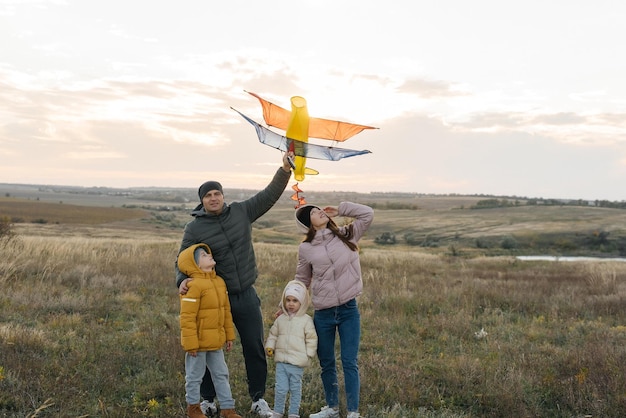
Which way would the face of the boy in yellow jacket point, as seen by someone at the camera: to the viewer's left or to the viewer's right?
to the viewer's right

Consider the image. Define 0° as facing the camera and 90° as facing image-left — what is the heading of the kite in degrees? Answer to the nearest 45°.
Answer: approximately 0°

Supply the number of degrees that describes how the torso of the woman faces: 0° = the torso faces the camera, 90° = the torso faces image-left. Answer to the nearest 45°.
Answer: approximately 0°

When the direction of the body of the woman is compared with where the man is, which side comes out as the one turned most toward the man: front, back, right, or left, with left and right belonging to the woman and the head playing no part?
right
